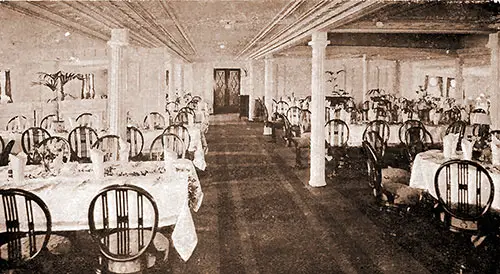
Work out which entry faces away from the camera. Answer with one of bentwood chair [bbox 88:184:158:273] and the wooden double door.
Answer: the bentwood chair

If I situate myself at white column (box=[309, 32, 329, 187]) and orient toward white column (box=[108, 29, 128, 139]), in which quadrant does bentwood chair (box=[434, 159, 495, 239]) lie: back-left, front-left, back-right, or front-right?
back-left

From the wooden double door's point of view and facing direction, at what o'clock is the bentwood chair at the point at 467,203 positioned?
The bentwood chair is roughly at 12 o'clock from the wooden double door.

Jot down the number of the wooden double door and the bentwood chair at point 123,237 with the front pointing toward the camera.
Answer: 1

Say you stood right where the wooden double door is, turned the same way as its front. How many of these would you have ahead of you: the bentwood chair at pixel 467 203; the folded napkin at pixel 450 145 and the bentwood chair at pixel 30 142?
3

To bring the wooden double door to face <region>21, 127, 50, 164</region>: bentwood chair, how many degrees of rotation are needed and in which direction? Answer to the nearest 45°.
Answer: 0° — it already faces it

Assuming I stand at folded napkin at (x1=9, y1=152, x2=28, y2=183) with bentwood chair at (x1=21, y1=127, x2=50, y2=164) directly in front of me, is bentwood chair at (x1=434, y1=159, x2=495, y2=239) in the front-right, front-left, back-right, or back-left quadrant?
back-right

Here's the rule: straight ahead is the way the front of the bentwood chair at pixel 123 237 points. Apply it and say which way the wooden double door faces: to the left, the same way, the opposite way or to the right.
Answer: the opposite way

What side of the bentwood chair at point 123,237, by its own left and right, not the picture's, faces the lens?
back

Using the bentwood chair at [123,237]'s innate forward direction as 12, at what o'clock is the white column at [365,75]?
The white column is roughly at 1 o'clock from the bentwood chair.

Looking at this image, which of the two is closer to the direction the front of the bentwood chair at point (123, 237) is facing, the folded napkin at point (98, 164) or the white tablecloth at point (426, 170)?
the folded napkin
